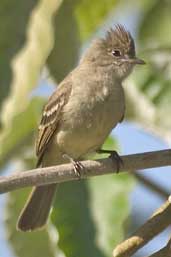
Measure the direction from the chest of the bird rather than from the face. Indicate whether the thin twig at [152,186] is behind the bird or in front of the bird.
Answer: in front

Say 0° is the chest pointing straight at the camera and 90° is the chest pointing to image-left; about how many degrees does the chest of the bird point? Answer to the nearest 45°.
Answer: approximately 315°

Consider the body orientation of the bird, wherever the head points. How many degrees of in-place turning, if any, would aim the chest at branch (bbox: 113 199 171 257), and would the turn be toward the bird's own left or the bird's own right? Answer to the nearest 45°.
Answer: approximately 45° to the bird's own left
